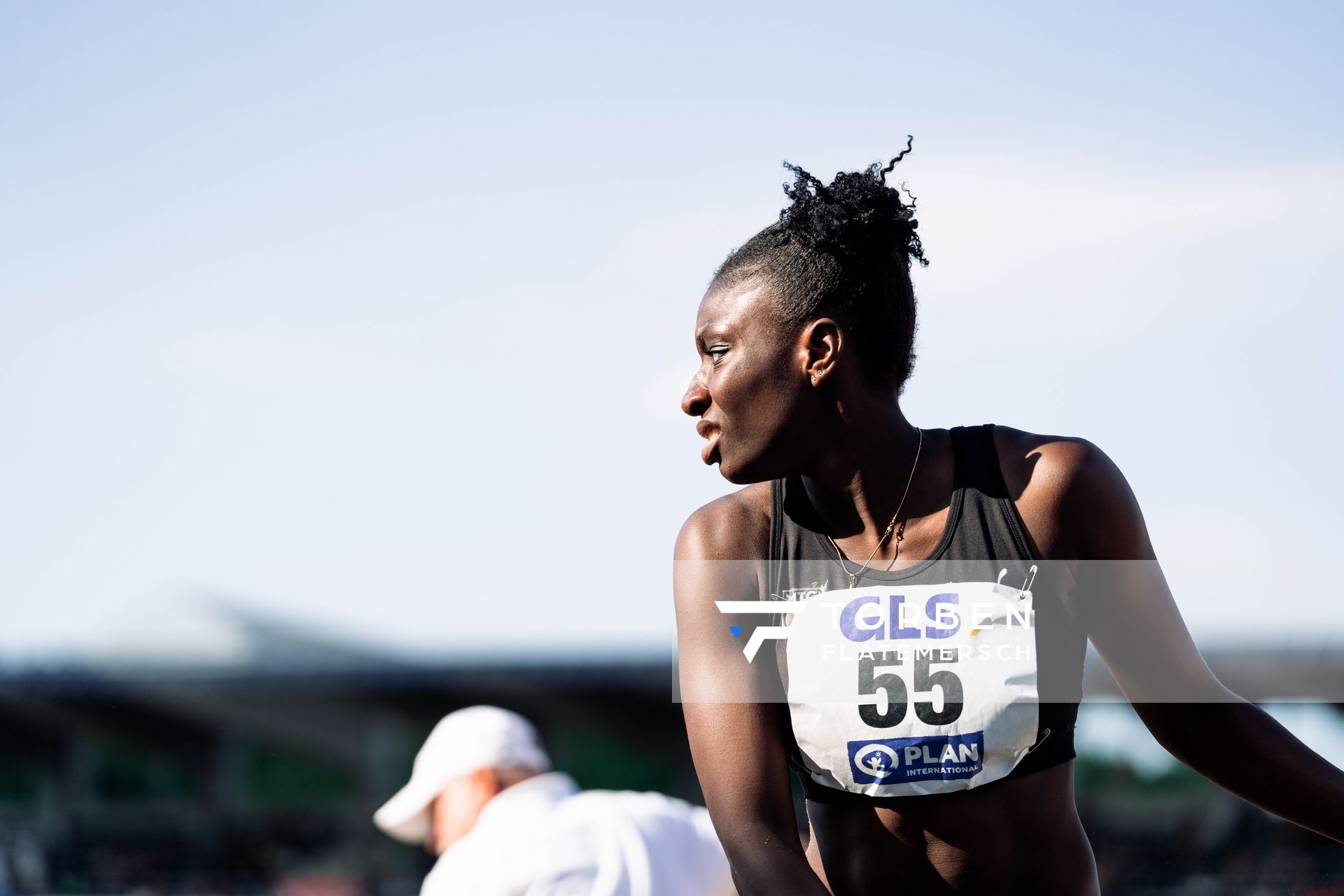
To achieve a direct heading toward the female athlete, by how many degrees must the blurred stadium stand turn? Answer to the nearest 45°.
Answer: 0° — it already faces them

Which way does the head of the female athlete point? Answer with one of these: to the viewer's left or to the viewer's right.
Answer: to the viewer's left

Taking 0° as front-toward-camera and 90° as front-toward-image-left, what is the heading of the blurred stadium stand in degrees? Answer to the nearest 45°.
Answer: approximately 0°

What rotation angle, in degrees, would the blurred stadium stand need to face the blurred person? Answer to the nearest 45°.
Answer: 0° — it already faces them
